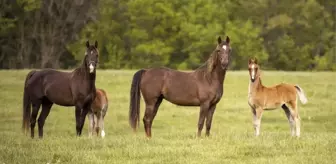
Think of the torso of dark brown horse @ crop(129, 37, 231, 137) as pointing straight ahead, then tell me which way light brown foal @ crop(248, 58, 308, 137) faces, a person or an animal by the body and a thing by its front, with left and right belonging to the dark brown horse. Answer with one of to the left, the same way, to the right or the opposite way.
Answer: the opposite way

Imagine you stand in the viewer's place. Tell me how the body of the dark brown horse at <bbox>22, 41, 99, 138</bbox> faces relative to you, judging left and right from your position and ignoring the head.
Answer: facing to the right of the viewer

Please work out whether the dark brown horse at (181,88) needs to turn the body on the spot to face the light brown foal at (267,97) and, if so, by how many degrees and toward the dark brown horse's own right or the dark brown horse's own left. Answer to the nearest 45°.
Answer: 0° — it already faces it

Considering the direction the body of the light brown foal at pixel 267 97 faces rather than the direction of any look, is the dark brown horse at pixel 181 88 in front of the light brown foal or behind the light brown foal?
in front

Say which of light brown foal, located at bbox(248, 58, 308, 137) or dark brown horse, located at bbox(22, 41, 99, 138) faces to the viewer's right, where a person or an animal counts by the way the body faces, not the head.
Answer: the dark brown horse

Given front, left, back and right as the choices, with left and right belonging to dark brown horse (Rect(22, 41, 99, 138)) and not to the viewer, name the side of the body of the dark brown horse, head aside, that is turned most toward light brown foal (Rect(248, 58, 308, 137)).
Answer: front

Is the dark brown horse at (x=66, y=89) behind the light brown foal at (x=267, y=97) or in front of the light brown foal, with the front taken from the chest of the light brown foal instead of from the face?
in front

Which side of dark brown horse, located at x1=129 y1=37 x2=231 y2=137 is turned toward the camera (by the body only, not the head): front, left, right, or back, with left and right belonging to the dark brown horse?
right

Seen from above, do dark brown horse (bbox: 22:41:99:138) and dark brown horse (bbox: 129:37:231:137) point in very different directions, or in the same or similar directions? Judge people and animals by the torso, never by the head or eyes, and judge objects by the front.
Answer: same or similar directions

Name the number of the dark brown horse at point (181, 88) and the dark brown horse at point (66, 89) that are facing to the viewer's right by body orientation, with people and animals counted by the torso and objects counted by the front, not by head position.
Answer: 2

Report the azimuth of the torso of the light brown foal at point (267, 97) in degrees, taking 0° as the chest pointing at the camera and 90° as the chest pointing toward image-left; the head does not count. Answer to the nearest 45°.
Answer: approximately 90°

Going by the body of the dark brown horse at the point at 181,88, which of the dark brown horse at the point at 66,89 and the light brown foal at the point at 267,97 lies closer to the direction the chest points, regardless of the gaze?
the light brown foal

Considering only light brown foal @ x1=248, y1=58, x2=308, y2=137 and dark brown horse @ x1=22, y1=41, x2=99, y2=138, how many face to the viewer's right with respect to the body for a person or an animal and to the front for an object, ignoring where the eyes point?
1

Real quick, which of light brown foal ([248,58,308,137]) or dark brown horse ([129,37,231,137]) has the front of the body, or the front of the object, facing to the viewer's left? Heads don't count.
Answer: the light brown foal

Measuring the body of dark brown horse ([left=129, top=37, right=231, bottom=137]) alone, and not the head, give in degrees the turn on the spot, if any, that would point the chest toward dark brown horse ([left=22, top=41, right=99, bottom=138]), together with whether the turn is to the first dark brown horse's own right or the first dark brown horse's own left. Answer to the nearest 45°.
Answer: approximately 180°
